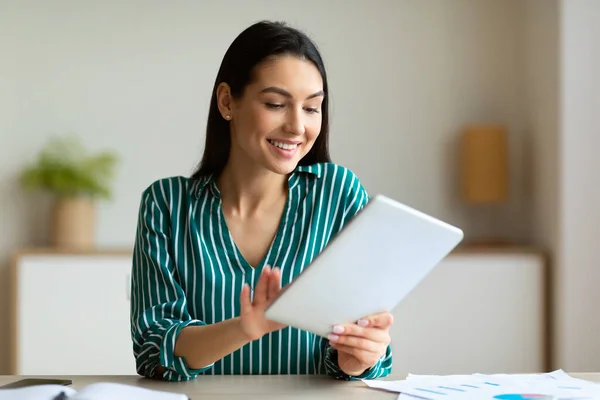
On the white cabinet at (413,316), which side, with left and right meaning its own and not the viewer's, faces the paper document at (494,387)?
front

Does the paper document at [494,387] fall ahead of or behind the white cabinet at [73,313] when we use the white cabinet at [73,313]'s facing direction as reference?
ahead

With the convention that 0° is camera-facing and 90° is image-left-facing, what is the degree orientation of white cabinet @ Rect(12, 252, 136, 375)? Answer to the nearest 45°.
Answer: approximately 0°

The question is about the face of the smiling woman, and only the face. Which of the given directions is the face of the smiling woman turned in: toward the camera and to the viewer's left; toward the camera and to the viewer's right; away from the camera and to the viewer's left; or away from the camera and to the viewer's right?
toward the camera and to the viewer's right

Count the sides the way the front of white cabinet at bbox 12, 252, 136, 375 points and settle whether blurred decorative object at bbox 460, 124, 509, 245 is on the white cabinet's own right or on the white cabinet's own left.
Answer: on the white cabinet's own left

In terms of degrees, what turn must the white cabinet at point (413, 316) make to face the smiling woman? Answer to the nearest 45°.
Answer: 0° — it already faces them
